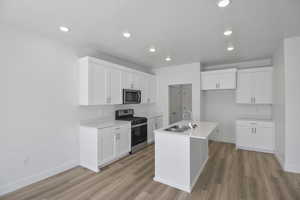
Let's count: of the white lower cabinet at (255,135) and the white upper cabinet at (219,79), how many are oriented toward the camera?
2

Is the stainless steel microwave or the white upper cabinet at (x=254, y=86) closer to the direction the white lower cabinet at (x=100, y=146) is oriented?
the white upper cabinet

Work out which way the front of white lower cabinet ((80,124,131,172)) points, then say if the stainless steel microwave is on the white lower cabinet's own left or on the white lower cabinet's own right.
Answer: on the white lower cabinet's own left

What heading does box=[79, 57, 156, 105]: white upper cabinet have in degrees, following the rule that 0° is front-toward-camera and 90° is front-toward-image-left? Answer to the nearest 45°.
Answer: approximately 315°

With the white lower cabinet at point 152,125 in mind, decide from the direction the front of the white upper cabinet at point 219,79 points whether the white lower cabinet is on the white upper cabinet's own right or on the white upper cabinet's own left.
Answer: on the white upper cabinet's own right

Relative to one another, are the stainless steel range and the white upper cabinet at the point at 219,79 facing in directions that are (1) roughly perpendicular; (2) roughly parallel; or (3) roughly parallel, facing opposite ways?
roughly perpendicular

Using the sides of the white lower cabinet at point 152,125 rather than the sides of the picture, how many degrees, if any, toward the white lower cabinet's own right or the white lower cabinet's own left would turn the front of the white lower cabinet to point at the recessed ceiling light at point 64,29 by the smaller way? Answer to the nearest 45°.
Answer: approximately 90° to the white lower cabinet's own right

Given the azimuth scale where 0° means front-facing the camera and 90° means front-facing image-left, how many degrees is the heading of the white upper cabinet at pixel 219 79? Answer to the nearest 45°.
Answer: approximately 0°

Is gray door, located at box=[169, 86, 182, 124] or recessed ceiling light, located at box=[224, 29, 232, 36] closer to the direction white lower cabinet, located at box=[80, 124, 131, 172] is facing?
the recessed ceiling light

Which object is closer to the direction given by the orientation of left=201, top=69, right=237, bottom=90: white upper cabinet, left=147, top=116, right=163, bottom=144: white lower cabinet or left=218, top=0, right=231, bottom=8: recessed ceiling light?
the recessed ceiling light

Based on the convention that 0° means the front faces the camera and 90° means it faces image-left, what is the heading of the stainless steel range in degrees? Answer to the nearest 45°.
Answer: approximately 315°

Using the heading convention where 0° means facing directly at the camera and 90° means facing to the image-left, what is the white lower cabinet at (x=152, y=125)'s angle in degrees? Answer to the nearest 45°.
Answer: approximately 315°

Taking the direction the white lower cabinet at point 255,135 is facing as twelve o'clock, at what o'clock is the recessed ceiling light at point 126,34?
The recessed ceiling light is roughly at 1 o'clock from the white lower cabinet.

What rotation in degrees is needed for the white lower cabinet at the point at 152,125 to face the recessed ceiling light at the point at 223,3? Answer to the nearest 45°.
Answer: approximately 45° to its right
